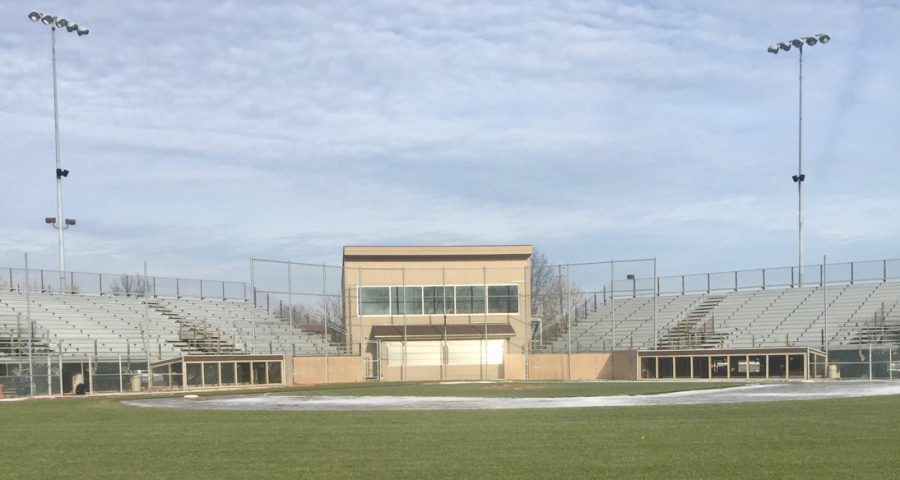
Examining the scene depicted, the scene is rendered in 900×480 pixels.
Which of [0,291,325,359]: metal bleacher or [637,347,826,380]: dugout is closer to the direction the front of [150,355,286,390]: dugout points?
the dugout

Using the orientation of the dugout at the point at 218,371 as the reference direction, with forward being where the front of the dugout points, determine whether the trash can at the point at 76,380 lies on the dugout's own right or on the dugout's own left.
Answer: on the dugout's own right

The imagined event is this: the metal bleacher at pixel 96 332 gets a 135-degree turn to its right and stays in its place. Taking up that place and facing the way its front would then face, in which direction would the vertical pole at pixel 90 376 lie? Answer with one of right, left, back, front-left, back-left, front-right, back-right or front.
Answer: left

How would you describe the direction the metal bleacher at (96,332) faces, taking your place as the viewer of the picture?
facing the viewer and to the right of the viewer

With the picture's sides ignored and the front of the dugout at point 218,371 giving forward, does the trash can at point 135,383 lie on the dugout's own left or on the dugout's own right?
on the dugout's own right

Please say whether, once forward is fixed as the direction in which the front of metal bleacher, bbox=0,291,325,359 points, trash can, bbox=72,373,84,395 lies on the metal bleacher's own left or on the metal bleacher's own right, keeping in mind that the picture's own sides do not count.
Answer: on the metal bleacher's own right

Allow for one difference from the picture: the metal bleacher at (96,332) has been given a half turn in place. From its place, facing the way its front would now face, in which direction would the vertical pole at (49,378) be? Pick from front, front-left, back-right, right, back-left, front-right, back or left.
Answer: back-left

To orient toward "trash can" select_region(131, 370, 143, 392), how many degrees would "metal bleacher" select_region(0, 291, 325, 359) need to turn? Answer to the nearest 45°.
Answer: approximately 45° to its right

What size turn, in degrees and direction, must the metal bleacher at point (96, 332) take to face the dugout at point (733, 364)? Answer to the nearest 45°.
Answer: approximately 45° to its left

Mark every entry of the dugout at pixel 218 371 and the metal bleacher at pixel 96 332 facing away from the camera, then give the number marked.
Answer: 0
